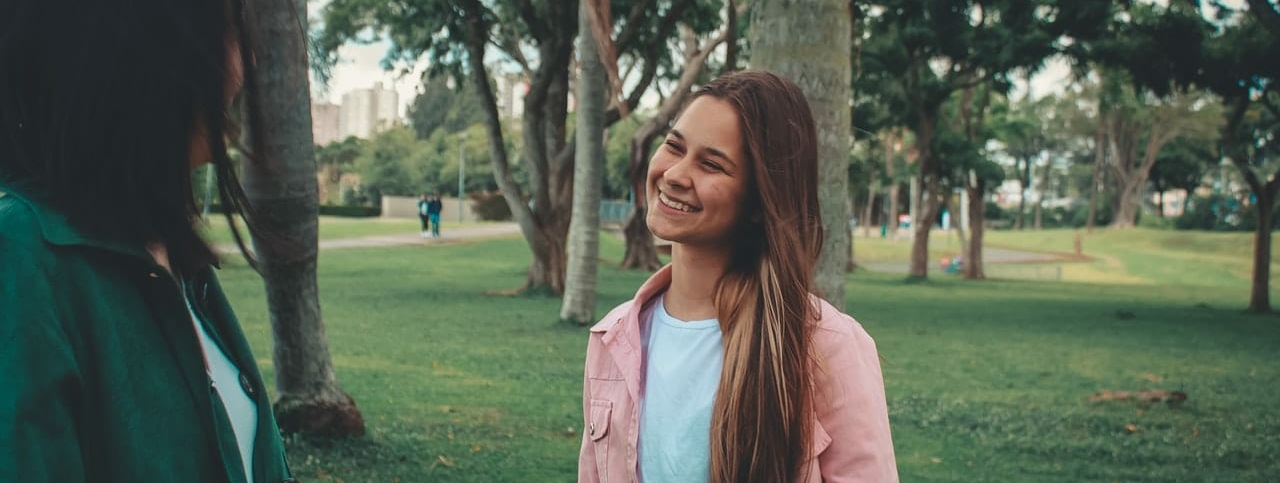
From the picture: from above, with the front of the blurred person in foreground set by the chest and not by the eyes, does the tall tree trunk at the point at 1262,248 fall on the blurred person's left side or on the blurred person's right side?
on the blurred person's left side

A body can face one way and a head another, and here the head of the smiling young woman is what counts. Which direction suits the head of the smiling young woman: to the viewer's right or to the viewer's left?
to the viewer's left

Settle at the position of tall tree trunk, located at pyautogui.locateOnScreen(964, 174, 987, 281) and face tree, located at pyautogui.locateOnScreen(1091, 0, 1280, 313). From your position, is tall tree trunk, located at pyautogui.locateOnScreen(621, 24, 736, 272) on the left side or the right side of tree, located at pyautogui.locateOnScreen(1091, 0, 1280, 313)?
right

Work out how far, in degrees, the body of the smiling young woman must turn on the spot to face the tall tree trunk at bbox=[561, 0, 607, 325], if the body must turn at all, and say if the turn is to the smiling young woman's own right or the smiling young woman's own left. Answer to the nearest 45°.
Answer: approximately 135° to the smiling young woman's own right

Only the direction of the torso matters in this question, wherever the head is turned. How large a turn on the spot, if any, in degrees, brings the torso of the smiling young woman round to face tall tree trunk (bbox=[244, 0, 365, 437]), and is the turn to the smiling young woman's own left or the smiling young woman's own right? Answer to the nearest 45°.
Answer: approximately 90° to the smiling young woman's own right

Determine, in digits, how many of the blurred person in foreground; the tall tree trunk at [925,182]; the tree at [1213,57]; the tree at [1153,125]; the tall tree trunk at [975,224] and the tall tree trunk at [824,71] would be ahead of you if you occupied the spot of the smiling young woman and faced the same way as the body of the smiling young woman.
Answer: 1

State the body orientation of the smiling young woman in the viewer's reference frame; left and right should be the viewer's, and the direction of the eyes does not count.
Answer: facing the viewer and to the left of the viewer

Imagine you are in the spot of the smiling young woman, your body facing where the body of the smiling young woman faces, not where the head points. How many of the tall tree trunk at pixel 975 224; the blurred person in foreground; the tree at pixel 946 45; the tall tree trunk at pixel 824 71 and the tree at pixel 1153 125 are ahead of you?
1

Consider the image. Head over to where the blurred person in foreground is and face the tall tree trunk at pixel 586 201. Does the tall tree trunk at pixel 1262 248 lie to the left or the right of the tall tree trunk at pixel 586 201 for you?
right

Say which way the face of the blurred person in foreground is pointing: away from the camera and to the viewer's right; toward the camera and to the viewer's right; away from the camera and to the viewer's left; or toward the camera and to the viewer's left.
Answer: away from the camera and to the viewer's right
